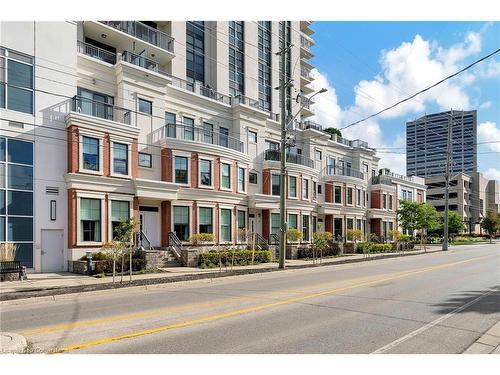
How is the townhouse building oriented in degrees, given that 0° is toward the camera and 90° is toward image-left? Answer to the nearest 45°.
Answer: approximately 315°

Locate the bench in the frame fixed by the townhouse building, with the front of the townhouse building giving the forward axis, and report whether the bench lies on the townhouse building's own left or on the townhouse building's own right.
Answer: on the townhouse building's own right
